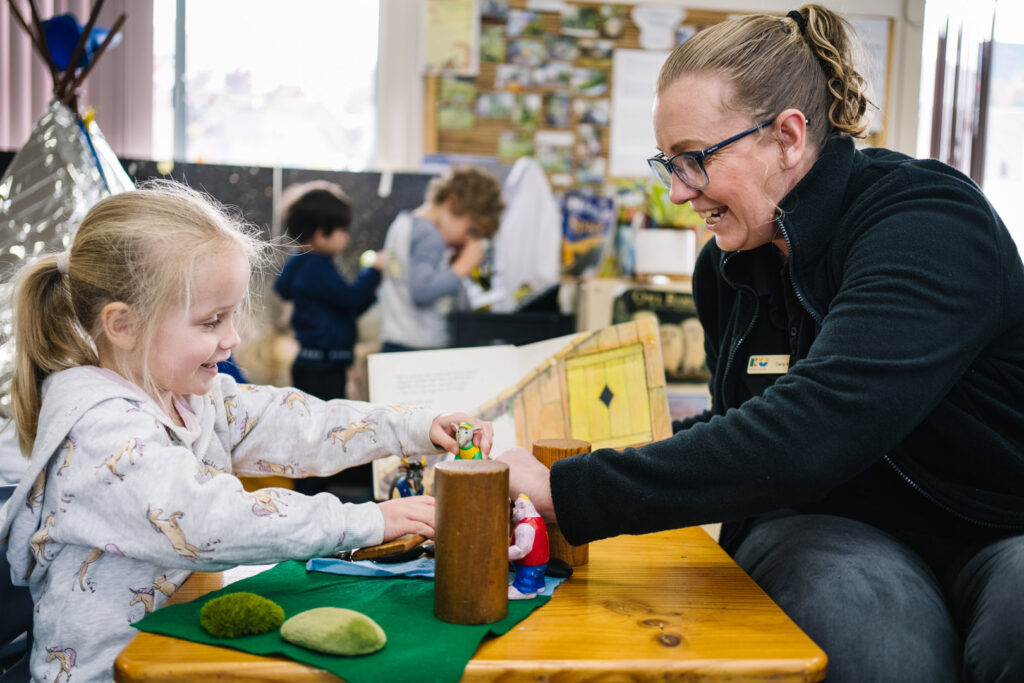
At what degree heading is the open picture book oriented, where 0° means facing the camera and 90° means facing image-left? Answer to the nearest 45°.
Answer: approximately 0°

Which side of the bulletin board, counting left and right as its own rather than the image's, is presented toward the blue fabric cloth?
front

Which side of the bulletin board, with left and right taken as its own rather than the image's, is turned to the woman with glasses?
front

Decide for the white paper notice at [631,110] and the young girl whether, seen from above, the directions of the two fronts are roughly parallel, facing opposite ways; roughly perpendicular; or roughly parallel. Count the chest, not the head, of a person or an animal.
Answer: roughly perpendicular

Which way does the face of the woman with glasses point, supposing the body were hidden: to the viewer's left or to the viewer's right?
to the viewer's left

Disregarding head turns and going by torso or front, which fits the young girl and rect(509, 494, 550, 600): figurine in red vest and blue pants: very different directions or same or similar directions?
very different directions

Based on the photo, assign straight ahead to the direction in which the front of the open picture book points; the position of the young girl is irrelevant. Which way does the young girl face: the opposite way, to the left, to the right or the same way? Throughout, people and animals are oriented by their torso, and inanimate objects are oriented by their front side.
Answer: to the left

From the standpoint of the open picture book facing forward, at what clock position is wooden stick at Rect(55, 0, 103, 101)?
The wooden stick is roughly at 4 o'clock from the open picture book.

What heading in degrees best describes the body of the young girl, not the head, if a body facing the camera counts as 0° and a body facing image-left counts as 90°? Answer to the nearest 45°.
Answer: approximately 270°
